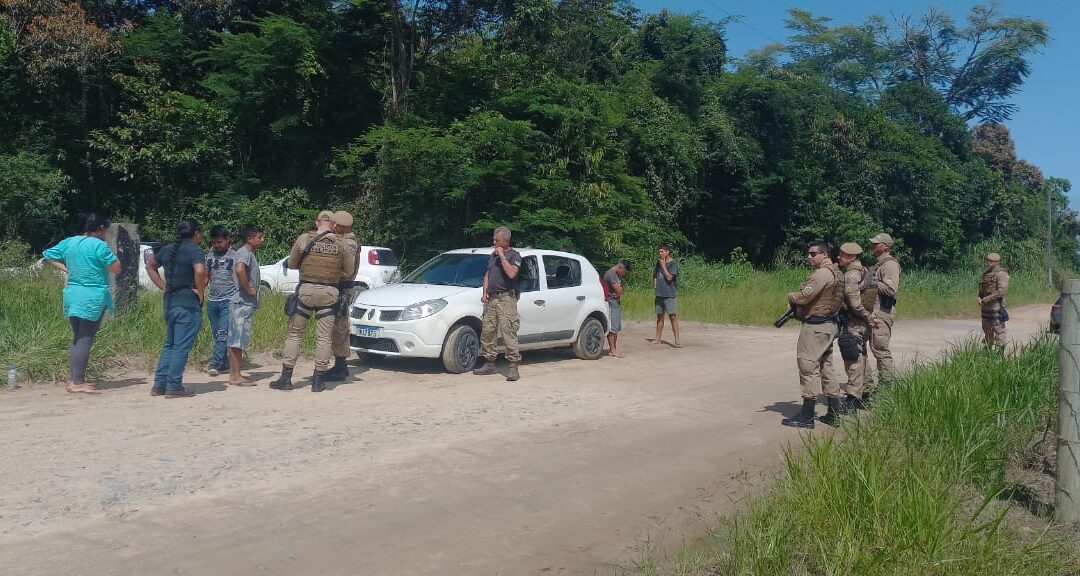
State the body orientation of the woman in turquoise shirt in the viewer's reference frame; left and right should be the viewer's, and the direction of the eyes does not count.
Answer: facing away from the viewer and to the right of the viewer

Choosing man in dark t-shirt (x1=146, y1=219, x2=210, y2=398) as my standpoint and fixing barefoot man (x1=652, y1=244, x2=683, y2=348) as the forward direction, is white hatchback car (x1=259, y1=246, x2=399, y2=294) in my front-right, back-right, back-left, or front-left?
front-left

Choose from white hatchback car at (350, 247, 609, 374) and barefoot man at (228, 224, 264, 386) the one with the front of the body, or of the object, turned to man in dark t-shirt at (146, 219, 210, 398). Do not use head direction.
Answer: the white hatchback car

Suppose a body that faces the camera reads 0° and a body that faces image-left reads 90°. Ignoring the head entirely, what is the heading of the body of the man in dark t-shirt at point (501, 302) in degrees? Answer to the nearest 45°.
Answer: approximately 45°

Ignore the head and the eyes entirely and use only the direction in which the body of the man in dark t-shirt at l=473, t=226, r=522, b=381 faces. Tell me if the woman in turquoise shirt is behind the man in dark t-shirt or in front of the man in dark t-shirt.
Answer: in front

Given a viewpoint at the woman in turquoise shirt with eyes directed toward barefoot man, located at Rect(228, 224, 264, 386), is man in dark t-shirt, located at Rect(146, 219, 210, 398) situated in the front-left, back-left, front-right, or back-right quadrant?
front-right

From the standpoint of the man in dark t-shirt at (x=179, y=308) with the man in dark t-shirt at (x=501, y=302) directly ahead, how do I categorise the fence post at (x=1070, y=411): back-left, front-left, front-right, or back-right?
front-right

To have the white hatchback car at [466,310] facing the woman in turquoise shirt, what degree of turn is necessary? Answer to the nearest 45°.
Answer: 0° — it already faces them

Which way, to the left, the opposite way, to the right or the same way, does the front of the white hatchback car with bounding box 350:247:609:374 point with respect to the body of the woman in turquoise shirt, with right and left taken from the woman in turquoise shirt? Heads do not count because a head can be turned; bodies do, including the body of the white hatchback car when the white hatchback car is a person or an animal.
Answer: the opposite way

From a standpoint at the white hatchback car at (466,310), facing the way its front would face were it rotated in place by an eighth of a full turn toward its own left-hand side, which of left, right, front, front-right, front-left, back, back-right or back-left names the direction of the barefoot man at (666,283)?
back-left

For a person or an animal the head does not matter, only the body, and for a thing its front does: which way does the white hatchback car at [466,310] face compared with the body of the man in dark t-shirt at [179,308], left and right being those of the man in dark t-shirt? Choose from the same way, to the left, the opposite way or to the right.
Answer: the opposite way

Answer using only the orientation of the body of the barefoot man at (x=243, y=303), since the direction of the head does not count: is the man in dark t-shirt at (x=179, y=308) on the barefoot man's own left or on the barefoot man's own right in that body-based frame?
on the barefoot man's own right

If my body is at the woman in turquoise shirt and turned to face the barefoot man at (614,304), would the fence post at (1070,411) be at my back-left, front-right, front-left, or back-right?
front-right
